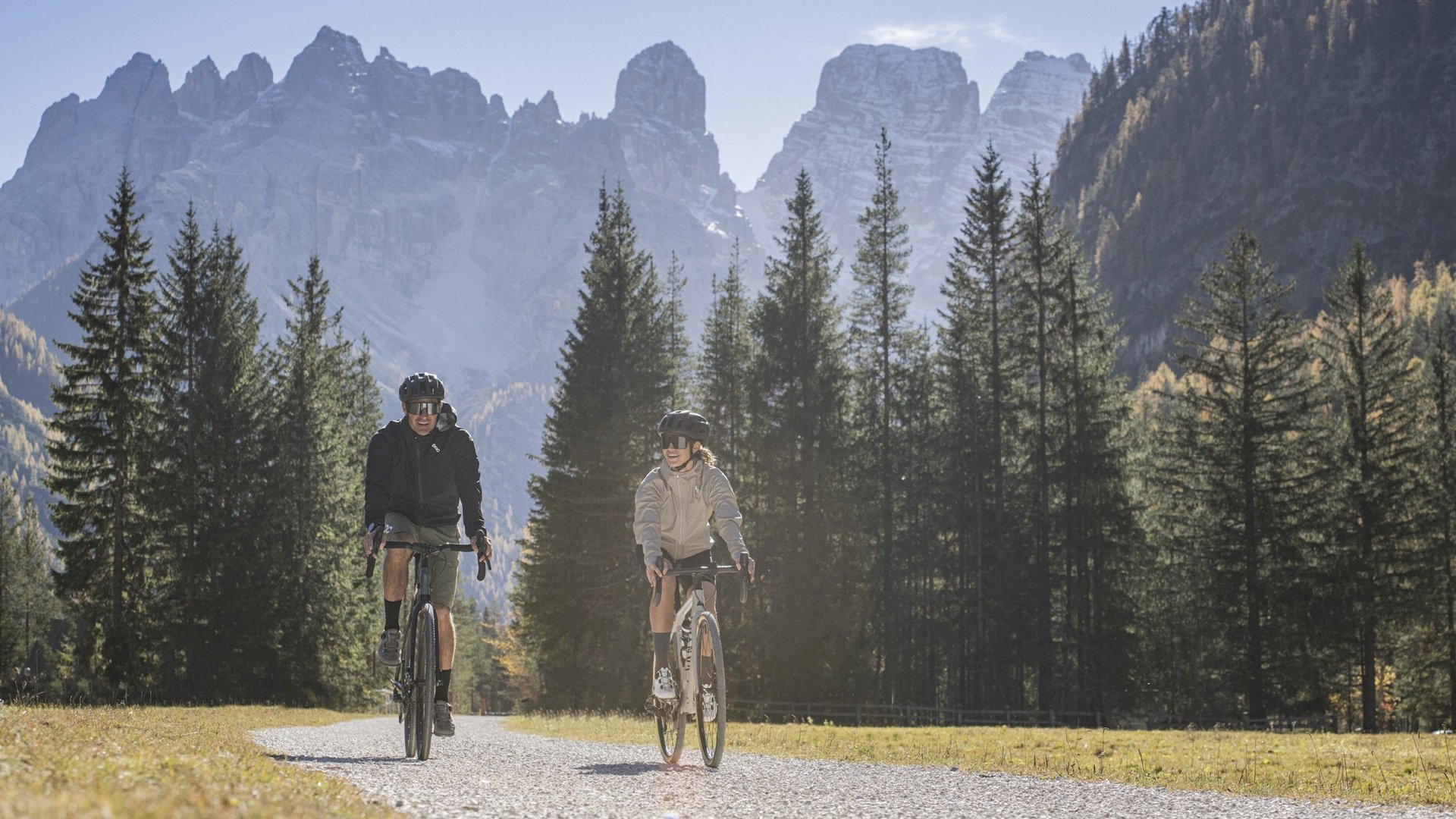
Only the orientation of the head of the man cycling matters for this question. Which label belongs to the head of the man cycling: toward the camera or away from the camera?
toward the camera

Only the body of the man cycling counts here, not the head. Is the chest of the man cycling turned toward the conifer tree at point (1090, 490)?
no

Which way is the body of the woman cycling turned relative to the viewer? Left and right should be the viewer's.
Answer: facing the viewer

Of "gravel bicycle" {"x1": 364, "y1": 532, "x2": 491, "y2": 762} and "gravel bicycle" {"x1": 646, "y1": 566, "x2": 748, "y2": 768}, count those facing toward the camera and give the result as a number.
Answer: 2

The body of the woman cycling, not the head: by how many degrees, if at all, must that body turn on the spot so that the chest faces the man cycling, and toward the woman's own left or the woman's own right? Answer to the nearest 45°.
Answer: approximately 90° to the woman's own right

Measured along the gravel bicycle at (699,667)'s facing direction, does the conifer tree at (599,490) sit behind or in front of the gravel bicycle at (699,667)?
behind

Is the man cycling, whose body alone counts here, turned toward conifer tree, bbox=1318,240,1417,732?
no

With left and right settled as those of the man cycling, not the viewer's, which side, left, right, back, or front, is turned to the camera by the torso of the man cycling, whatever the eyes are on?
front

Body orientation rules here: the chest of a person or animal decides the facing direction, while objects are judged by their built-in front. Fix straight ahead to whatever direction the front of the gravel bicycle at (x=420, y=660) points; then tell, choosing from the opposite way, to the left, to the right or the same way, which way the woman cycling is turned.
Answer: the same way

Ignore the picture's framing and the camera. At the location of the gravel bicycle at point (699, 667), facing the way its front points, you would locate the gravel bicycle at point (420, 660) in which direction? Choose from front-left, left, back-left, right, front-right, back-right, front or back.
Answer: right

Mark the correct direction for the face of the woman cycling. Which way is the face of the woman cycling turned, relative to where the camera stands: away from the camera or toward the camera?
toward the camera

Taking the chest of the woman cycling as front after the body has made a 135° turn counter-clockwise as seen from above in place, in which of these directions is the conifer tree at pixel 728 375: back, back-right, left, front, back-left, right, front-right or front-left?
front-left

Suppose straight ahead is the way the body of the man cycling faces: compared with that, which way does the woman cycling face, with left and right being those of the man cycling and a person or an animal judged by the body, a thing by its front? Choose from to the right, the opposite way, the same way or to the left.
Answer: the same way

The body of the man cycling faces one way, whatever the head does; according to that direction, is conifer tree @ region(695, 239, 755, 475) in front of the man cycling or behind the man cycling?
behind
